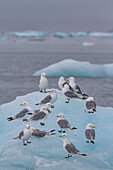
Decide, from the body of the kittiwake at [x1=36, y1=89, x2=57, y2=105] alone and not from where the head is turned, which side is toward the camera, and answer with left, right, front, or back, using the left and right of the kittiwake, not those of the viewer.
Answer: right
